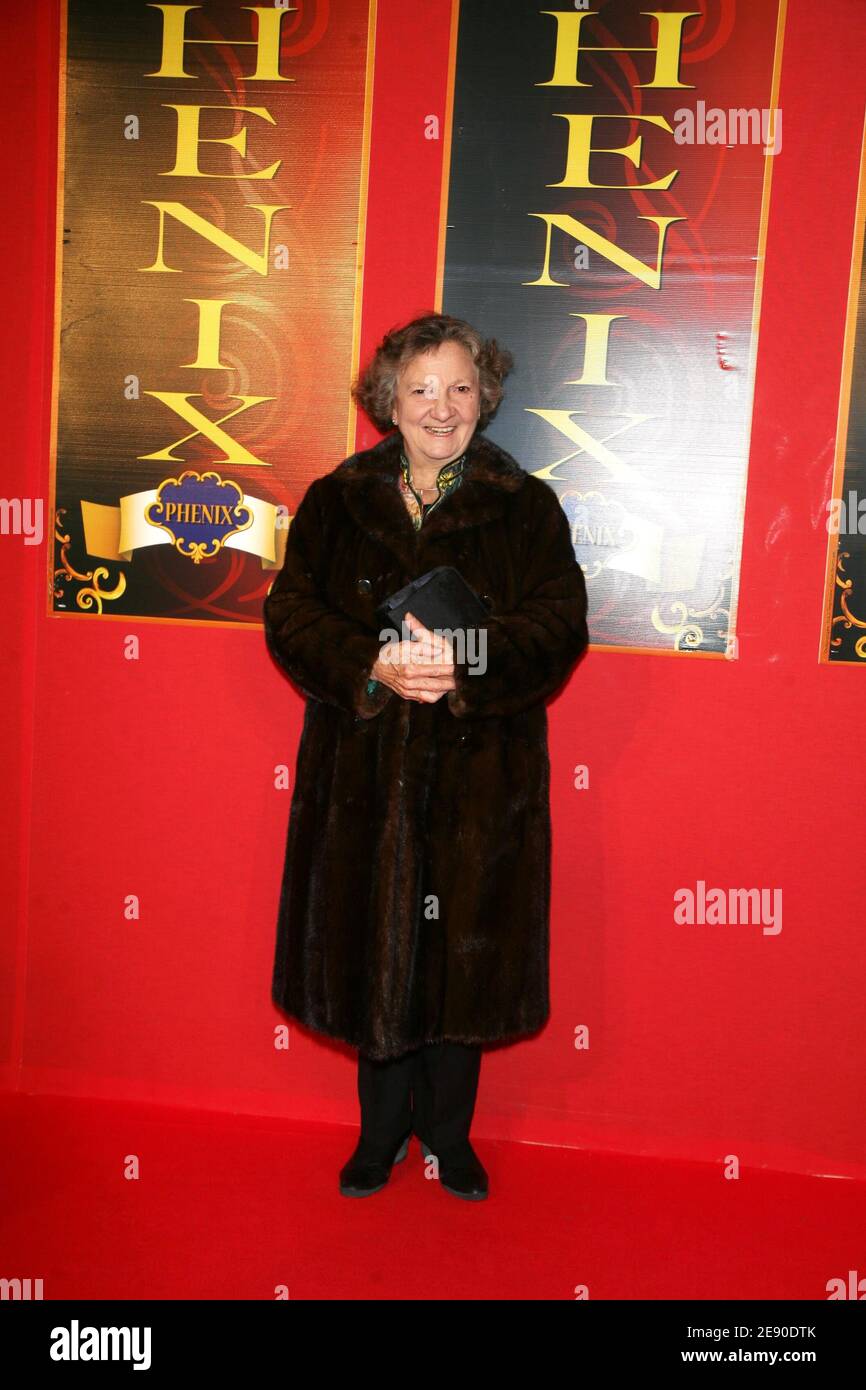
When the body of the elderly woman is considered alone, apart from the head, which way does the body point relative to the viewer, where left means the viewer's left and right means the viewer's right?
facing the viewer
